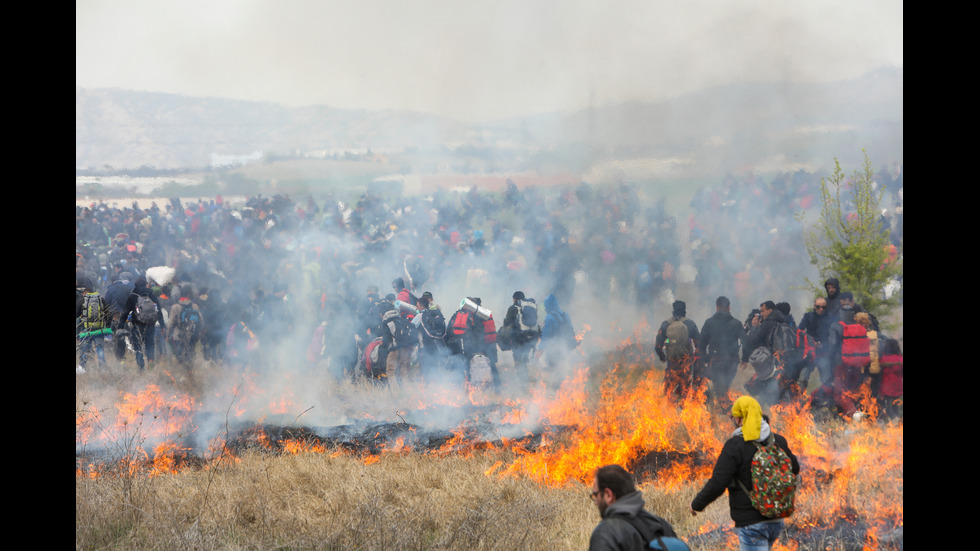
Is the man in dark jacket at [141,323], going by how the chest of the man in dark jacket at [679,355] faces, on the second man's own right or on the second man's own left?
on the second man's own left

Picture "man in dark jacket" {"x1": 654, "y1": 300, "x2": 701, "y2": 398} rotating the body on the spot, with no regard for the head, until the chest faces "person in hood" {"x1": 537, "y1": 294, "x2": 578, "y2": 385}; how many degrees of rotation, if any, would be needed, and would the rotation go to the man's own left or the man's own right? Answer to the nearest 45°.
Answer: approximately 45° to the man's own left

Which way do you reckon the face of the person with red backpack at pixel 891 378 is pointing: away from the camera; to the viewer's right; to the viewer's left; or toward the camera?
away from the camera

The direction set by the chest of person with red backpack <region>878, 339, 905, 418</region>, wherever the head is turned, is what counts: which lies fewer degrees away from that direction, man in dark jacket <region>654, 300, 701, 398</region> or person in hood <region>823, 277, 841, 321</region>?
the person in hood

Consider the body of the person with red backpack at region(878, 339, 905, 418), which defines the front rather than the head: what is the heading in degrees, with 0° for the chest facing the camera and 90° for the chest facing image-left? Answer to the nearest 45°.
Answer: approximately 180°

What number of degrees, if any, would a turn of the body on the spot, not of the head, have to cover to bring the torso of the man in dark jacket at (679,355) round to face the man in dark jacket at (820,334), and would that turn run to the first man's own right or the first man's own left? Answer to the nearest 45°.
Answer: approximately 90° to the first man's own right

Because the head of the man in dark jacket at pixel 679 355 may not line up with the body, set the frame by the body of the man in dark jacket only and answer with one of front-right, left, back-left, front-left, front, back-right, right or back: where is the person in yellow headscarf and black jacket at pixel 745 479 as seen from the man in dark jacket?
back

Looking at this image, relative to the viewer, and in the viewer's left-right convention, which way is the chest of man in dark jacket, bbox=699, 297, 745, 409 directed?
facing away from the viewer

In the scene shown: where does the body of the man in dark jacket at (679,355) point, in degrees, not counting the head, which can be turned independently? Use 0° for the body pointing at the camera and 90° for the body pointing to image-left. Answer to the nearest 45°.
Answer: approximately 180°

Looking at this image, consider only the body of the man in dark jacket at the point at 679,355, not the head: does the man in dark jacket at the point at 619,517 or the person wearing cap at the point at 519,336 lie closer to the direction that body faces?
the person wearing cap
